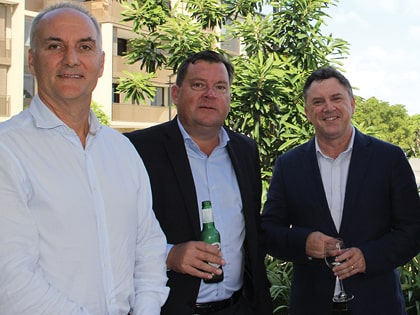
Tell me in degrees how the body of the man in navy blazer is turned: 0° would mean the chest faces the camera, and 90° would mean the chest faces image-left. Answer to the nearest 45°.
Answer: approximately 0°

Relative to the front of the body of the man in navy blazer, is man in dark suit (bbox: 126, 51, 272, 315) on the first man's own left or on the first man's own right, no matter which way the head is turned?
on the first man's own right
